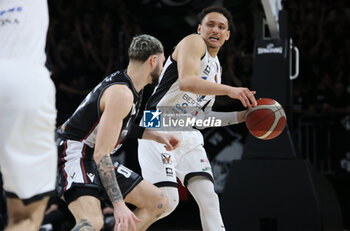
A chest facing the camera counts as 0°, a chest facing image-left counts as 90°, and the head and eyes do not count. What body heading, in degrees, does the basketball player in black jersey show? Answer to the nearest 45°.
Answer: approximately 270°

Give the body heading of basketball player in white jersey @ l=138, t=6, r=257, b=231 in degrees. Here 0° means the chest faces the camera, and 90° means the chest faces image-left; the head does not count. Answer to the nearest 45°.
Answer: approximately 315°

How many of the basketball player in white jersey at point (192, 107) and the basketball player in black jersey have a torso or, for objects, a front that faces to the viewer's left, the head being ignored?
0

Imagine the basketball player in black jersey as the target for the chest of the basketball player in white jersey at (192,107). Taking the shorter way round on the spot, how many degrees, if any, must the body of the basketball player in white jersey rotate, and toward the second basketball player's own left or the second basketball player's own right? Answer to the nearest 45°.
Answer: approximately 90° to the second basketball player's own right

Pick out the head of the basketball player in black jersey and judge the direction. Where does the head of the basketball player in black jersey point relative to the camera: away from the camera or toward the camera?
away from the camera
